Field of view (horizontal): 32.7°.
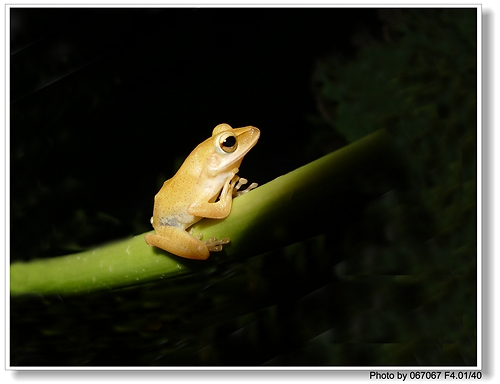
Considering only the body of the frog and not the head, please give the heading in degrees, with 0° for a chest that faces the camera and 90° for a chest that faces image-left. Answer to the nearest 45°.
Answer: approximately 270°
